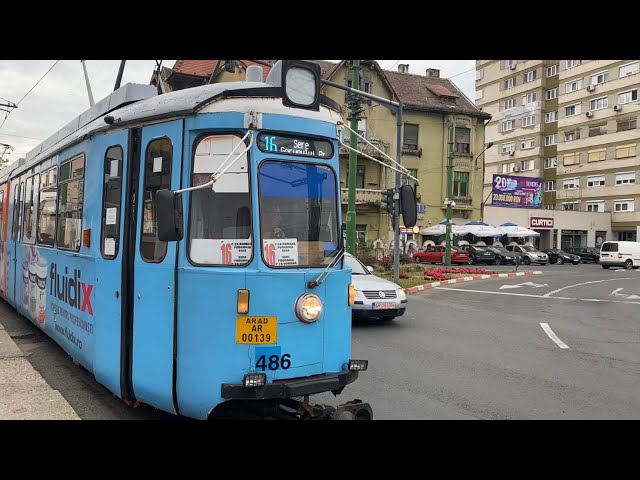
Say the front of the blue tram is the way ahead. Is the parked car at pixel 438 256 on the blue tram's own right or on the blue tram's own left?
on the blue tram's own left

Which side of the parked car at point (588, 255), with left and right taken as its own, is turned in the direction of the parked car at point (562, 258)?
right

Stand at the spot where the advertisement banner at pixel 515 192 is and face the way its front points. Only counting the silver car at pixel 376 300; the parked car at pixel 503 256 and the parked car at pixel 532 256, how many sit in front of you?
3

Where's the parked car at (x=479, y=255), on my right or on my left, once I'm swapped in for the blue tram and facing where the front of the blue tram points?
on my left

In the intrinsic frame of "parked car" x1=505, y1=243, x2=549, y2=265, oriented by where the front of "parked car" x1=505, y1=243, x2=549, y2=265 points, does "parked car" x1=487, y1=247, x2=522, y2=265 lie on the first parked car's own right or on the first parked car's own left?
on the first parked car's own right

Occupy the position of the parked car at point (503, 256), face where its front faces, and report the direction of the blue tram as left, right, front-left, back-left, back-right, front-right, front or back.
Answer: front-right

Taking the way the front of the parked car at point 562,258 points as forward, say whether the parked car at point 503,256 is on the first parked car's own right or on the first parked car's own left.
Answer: on the first parked car's own right
